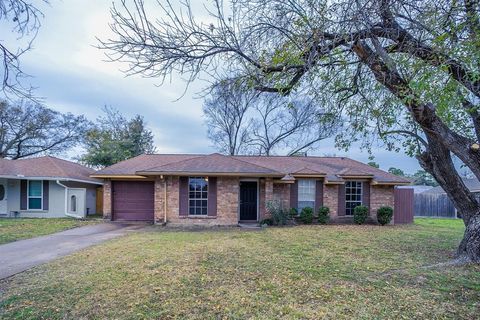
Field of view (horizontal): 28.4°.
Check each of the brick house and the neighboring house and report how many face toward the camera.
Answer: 2

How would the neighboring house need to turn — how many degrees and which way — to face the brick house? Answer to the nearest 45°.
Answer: approximately 45° to its left

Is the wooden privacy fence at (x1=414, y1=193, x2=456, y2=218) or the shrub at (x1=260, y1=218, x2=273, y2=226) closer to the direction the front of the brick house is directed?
the shrub

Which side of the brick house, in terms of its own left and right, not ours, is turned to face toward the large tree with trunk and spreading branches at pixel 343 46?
front

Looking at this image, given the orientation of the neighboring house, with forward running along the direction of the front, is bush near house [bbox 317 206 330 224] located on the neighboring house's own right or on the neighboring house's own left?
on the neighboring house's own left

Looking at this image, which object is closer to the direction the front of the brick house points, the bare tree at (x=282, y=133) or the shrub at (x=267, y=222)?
the shrub

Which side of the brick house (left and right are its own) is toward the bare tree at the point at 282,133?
back
